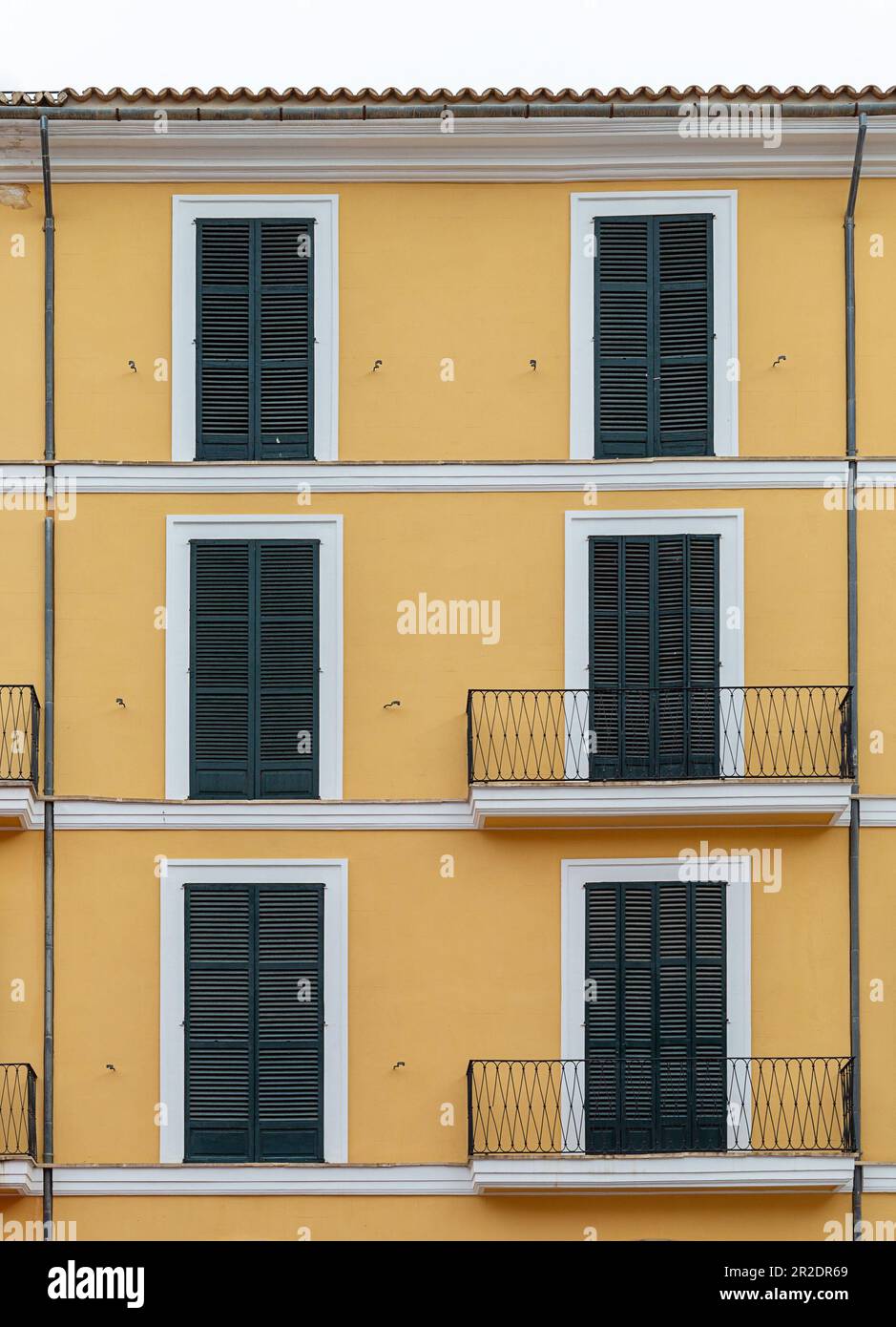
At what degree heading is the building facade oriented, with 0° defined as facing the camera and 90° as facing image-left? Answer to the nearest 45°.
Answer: approximately 0°
